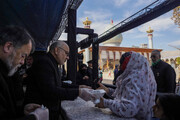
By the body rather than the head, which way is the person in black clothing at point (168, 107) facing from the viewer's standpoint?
to the viewer's left

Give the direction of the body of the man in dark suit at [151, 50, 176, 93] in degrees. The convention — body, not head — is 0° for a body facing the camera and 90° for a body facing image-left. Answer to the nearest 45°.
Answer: approximately 45°

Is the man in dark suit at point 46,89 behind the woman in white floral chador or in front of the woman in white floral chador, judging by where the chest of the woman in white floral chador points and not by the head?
in front

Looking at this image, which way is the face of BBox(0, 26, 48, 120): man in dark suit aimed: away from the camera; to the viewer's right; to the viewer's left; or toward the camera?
to the viewer's right

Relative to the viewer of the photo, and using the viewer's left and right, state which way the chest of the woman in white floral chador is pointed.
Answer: facing to the left of the viewer

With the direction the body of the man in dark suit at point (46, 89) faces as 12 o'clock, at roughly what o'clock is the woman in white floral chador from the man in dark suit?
The woman in white floral chador is roughly at 1 o'clock from the man in dark suit.

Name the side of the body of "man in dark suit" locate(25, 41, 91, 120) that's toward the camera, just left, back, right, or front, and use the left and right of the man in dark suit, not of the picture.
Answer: right

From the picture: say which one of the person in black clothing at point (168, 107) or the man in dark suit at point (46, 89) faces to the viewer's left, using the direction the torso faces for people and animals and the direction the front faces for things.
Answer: the person in black clothing

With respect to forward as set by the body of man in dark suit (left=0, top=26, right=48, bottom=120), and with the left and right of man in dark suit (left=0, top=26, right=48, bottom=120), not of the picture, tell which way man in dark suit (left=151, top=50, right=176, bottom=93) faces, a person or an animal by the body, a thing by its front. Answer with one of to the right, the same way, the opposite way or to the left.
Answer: the opposite way

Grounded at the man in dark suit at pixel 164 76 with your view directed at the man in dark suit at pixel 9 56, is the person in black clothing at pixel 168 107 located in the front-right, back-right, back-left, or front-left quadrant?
front-left

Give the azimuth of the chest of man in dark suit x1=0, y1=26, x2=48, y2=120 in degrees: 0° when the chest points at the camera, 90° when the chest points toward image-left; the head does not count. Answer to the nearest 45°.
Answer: approximately 270°
